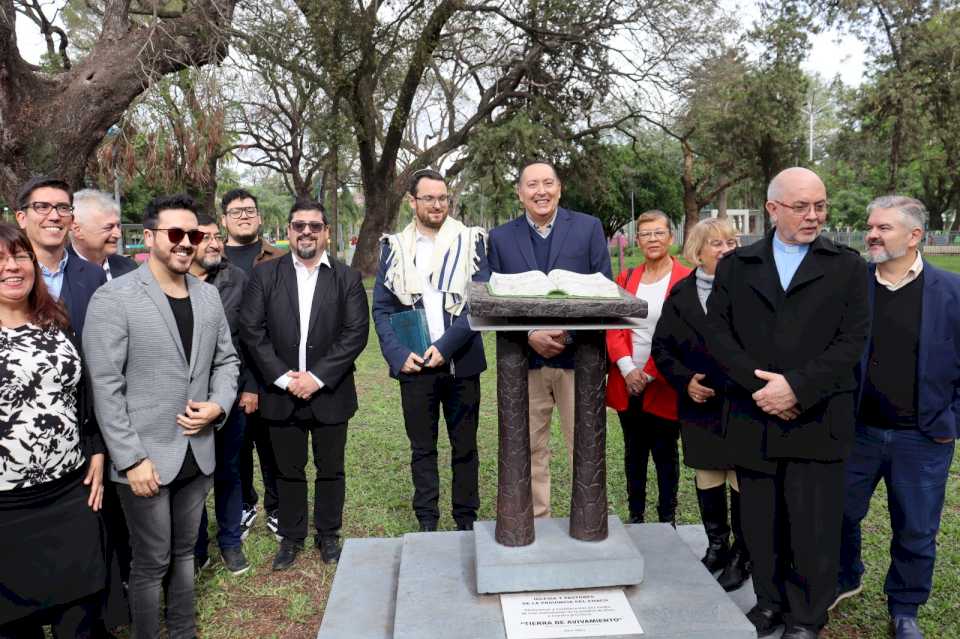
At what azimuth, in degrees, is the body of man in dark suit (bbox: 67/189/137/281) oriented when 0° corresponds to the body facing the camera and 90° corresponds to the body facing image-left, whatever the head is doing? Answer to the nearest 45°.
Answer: approximately 315°

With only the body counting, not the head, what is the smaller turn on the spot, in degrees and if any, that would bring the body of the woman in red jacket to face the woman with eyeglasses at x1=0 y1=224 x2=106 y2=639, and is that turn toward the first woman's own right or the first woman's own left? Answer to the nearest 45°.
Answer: approximately 45° to the first woman's own right

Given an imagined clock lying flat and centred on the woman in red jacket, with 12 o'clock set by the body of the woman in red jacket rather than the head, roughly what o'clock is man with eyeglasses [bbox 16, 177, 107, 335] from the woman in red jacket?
The man with eyeglasses is roughly at 2 o'clock from the woman in red jacket.

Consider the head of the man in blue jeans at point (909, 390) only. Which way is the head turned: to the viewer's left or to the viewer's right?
to the viewer's left

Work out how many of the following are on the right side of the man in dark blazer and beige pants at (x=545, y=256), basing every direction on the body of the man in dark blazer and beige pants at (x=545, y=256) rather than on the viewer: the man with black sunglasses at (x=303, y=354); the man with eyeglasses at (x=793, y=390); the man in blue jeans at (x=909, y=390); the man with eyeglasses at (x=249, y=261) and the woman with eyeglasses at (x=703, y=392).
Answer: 2

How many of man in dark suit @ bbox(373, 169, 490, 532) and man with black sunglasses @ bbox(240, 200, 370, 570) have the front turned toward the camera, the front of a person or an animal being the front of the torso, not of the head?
2

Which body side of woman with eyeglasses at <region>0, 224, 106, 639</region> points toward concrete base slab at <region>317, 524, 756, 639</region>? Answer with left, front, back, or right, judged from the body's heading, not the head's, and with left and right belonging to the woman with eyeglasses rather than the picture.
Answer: left

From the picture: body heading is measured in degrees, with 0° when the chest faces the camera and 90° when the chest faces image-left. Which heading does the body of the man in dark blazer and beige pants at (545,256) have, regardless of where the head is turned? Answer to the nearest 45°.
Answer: approximately 0°

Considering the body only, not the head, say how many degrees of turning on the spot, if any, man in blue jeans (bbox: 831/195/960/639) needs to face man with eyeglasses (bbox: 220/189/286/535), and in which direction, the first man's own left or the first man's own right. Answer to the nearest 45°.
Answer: approximately 45° to the first man's own right

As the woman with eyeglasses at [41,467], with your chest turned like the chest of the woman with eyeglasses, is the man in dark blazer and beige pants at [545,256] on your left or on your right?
on your left
